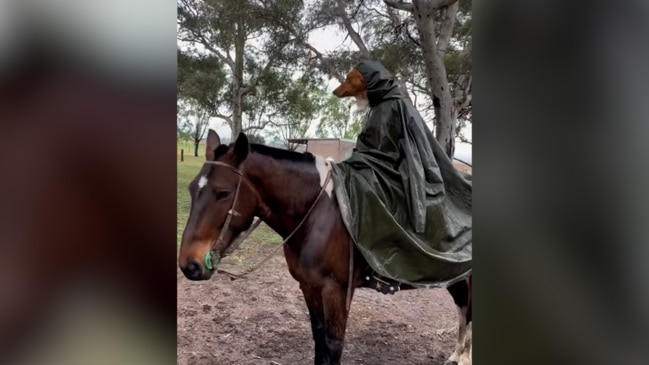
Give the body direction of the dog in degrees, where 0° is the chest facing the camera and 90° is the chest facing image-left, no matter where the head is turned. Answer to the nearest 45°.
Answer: approximately 90°
